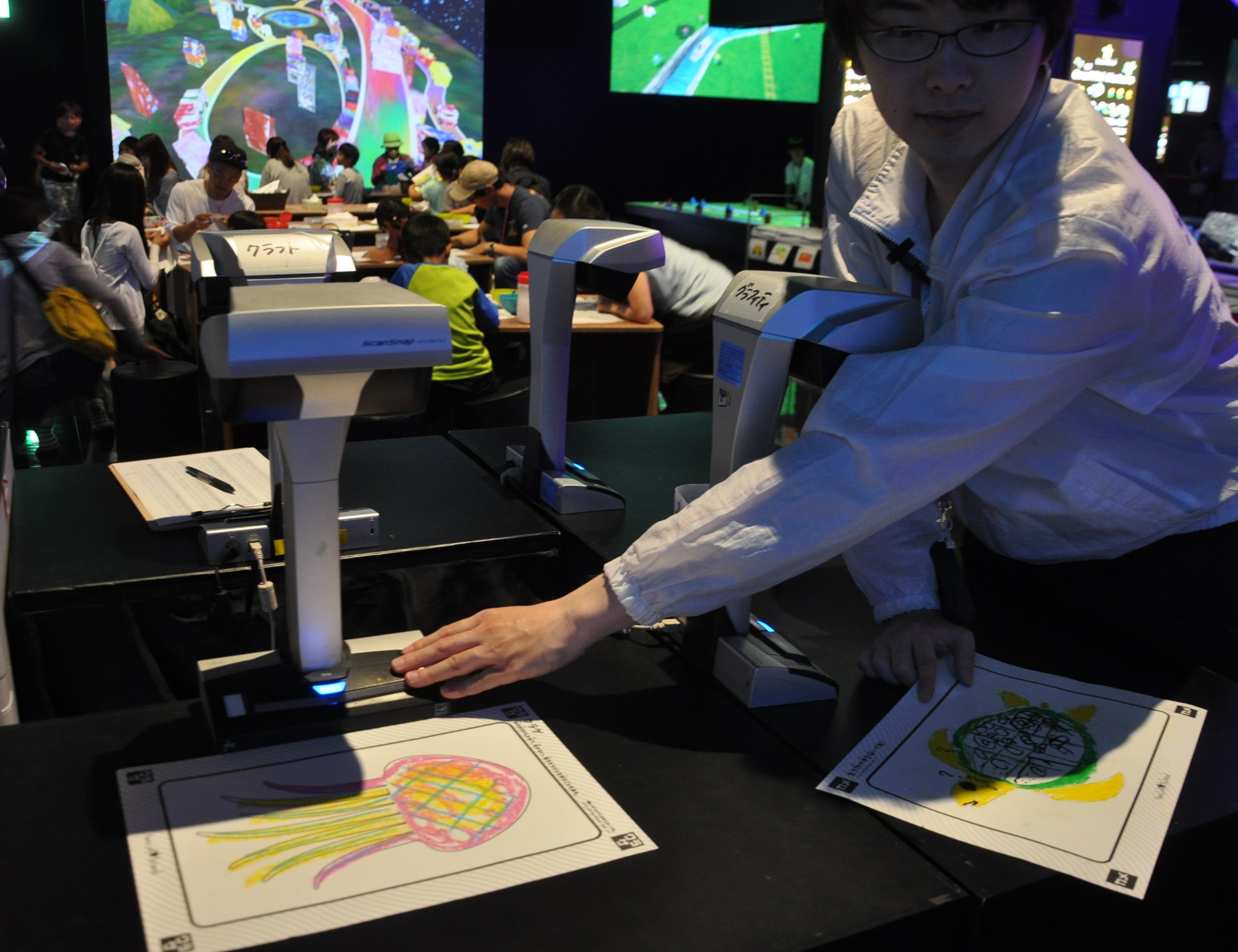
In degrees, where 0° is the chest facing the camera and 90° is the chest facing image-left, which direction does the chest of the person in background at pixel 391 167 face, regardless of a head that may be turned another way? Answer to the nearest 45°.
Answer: approximately 0°

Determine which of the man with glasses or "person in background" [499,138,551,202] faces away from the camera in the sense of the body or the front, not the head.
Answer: the person in background

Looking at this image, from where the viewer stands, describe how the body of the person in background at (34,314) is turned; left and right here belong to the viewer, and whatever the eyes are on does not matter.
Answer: facing away from the viewer and to the right of the viewer

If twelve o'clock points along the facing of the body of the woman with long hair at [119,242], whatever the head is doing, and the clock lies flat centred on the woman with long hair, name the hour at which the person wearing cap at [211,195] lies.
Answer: The person wearing cap is roughly at 11 o'clock from the woman with long hair.

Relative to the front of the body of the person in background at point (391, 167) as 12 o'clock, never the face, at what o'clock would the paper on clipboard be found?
The paper on clipboard is roughly at 12 o'clock from the person in background.

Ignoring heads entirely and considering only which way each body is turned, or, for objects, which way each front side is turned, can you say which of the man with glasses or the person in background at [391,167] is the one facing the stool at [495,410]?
the person in background

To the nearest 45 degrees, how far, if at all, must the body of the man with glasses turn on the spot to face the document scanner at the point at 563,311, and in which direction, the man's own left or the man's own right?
approximately 90° to the man's own right

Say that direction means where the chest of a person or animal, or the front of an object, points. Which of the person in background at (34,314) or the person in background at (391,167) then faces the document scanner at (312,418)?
the person in background at (391,167)

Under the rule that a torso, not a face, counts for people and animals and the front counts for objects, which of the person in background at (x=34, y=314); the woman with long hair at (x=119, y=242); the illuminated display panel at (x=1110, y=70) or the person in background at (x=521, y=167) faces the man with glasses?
the illuminated display panel

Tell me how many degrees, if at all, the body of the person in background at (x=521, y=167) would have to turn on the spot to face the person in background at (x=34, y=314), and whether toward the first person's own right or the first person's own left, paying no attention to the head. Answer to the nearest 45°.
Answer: approximately 180°

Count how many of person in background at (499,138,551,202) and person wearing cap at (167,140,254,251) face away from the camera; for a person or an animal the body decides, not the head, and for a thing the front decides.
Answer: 1
